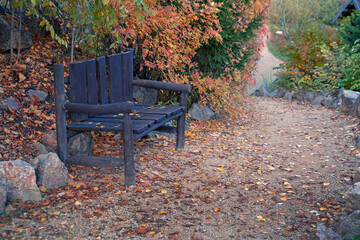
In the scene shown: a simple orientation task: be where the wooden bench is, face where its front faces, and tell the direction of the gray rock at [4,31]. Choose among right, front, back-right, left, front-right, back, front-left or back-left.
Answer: back

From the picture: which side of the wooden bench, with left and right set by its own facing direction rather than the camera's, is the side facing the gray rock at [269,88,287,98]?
left

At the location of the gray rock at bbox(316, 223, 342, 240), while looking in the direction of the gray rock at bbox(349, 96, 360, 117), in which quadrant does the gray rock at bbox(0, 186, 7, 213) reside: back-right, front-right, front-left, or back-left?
back-left

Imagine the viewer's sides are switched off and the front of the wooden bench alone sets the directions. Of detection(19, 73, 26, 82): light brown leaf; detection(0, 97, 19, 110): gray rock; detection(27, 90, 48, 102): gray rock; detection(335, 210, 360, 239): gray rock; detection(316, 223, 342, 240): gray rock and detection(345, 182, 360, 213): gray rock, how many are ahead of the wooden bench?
3

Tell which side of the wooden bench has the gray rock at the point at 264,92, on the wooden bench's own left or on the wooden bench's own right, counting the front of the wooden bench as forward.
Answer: on the wooden bench's own left

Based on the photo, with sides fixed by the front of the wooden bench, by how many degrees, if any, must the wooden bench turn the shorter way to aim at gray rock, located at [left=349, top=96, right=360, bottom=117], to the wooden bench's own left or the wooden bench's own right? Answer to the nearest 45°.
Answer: approximately 90° to the wooden bench's own left

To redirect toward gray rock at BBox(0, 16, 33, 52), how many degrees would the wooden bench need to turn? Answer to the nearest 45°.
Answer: approximately 180°

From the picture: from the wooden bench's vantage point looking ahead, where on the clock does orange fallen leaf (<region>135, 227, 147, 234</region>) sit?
The orange fallen leaf is roughly at 1 o'clock from the wooden bench.

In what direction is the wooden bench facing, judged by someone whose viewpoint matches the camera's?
facing the viewer and to the right of the viewer

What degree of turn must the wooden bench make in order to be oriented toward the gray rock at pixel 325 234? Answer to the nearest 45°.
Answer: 0° — it already faces it

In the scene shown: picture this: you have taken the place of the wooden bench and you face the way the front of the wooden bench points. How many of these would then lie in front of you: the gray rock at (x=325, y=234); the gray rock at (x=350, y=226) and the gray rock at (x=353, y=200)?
3
